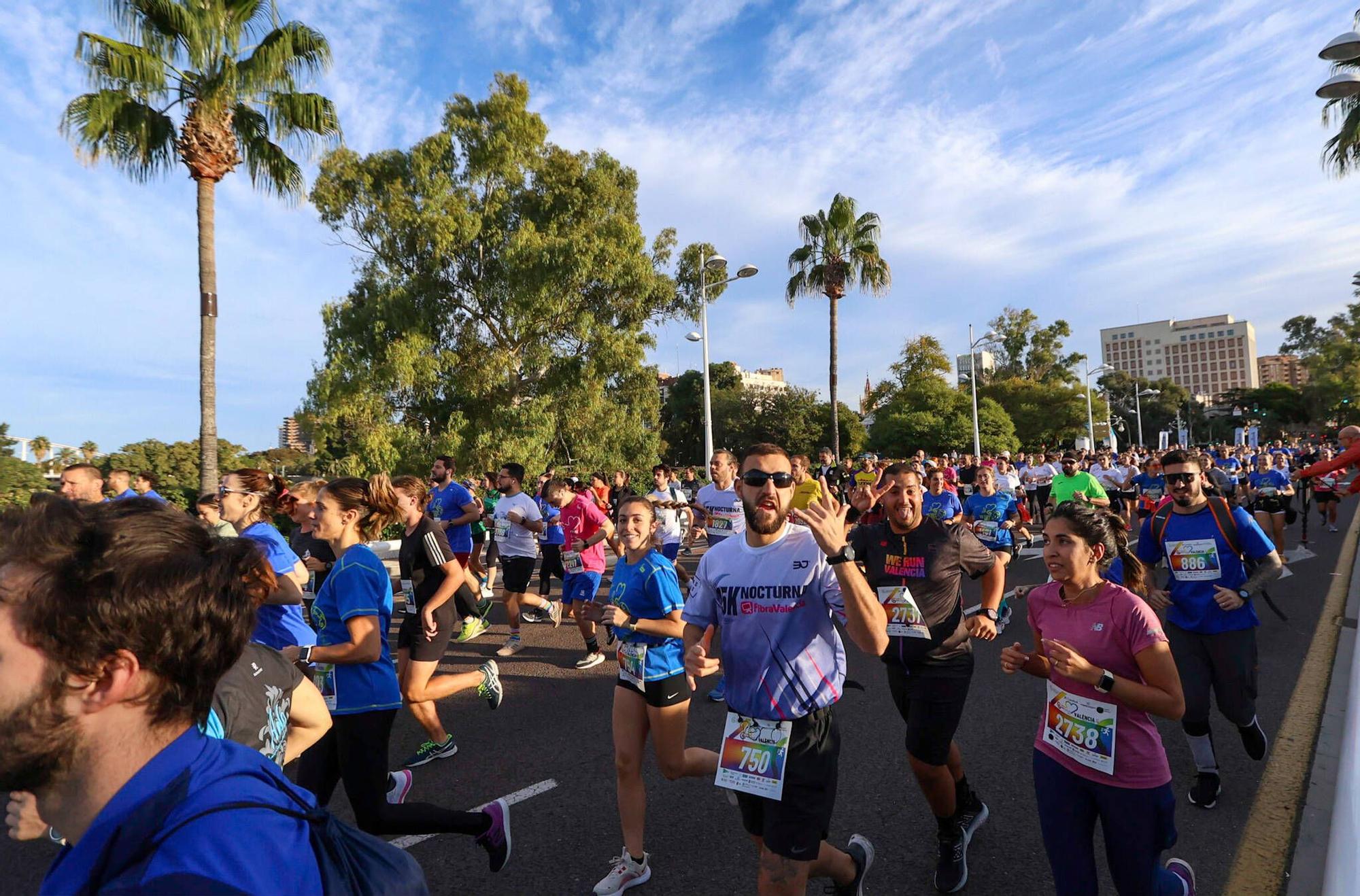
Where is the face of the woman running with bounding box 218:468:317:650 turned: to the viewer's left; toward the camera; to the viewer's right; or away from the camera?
to the viewer's left

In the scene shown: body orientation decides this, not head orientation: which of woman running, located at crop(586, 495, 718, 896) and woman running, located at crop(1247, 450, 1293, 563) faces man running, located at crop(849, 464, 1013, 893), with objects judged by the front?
woman running, located at crop(1247, 450, 1293, 563)

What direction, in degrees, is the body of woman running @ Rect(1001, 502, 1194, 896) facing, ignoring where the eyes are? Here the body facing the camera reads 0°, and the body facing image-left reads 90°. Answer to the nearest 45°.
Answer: approximately 45°

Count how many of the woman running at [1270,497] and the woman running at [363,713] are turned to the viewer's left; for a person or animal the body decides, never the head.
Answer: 1

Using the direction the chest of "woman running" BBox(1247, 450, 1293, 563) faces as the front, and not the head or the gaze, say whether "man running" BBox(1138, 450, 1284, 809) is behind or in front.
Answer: in front

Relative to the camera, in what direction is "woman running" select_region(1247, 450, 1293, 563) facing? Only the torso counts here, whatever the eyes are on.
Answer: toward the camera

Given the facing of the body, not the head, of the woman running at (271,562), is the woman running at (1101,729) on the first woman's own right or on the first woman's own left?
on the first woman's own left

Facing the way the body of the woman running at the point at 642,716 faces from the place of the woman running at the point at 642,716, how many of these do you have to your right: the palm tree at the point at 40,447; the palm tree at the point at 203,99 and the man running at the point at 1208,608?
2

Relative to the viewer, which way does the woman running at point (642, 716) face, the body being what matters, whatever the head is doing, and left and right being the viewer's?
facing the viewer and to the left of the viewer

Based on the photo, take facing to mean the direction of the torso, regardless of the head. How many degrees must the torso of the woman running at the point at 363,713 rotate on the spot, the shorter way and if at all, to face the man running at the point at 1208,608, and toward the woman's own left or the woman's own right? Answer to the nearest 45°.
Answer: approximately 180°

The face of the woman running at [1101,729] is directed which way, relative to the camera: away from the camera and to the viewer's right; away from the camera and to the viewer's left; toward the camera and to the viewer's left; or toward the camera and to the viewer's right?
toward the camera and to the viewer's left

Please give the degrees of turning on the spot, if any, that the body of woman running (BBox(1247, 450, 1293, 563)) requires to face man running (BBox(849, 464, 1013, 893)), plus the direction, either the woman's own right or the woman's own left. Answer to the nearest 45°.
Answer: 0° — they already face them
